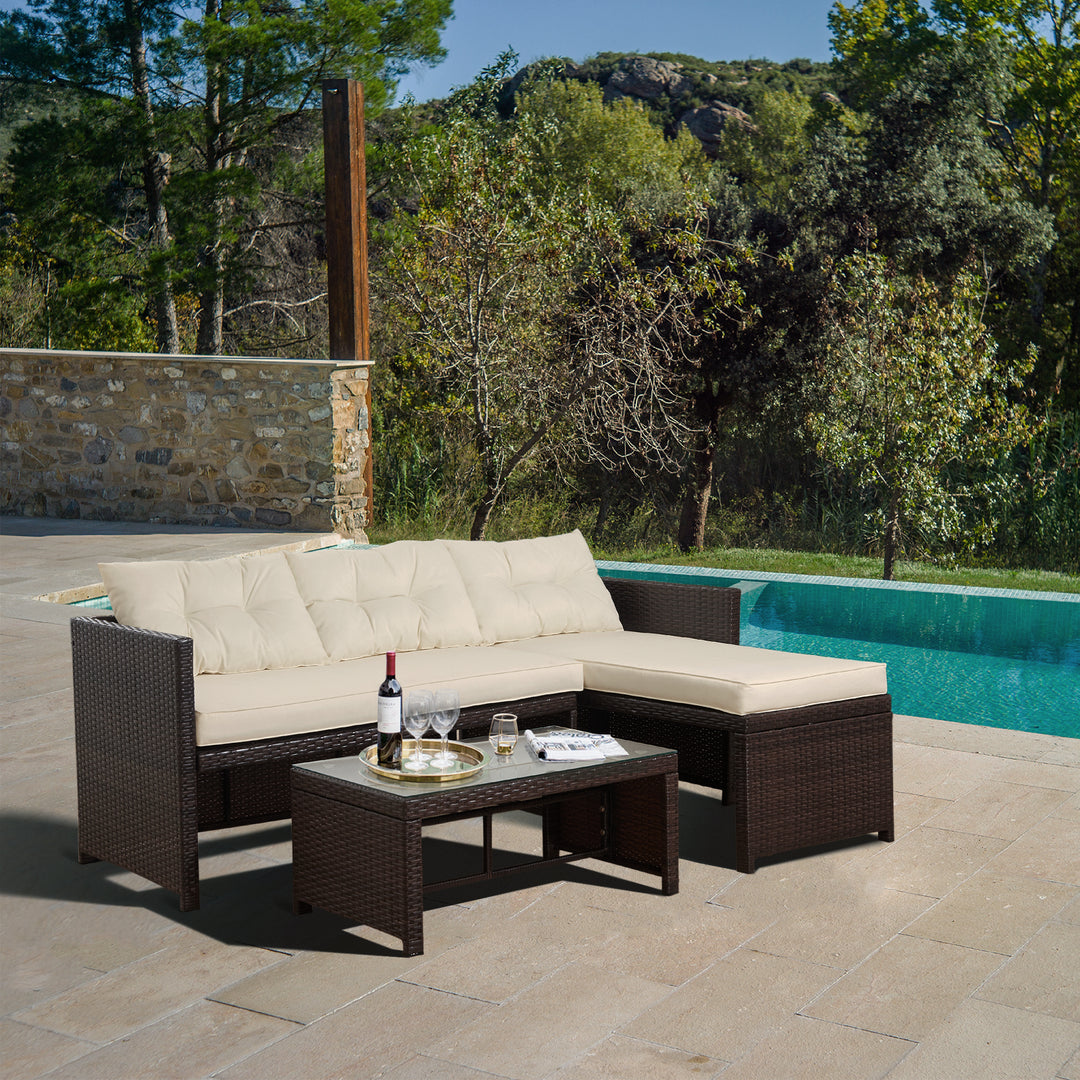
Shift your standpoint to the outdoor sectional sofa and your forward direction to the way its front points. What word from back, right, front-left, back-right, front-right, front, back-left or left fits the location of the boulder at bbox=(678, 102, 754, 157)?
back-left

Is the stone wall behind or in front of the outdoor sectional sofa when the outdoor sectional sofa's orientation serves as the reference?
behind

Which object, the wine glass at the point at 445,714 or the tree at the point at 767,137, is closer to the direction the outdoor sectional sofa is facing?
the wine glass

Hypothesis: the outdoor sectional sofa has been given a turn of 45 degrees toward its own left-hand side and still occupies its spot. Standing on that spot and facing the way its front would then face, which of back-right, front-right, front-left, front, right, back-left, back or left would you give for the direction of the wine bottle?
right

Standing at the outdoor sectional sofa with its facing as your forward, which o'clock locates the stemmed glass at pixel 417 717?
The stemmed glass is roughly at 1 o'clock from the outdoor sectional sofa.

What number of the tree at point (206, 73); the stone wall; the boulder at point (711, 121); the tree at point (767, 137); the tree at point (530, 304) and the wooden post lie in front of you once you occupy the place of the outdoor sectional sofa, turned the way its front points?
0

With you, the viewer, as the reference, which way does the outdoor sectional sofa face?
facing the viewer and to the right of the viewer

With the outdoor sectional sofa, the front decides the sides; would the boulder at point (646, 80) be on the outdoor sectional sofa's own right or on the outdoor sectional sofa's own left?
on the outdoor sectional sofa's own left

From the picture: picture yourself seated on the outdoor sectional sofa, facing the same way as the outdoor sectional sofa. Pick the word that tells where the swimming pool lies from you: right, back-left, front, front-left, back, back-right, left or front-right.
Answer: left

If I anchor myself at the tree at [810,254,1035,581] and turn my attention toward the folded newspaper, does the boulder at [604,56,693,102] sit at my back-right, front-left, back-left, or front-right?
back-right

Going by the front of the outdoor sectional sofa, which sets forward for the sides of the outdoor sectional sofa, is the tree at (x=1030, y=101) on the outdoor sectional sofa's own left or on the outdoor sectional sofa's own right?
on the outdoor sectional sofa's own left

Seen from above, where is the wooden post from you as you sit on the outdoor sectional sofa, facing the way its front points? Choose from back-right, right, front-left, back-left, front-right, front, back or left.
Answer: back-left

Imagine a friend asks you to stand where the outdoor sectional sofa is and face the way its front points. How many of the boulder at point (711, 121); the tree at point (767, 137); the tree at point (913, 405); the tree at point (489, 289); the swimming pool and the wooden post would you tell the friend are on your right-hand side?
0

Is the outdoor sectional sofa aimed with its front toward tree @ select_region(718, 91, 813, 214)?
no

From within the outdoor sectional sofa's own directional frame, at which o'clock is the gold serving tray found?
The gold serving tray is roughly at 1 o'clock from the outdoor sectional sofa.

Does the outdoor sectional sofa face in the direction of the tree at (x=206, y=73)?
no

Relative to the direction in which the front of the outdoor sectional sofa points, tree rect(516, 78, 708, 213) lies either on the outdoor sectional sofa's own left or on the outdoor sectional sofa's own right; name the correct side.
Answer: on the outdoor sectional sofa's own left

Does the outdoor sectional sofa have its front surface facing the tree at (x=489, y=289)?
no
